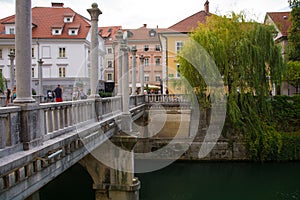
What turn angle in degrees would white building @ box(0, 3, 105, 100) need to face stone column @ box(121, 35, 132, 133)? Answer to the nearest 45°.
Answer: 0° — it already faces it

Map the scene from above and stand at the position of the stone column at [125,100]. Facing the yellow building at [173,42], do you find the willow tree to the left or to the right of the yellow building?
right

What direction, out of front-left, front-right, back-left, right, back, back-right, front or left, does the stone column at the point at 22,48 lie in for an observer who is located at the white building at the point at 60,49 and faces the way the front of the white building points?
front

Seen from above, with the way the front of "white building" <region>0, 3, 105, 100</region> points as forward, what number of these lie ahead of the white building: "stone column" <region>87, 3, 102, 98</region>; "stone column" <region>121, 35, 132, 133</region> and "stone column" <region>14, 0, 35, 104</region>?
3

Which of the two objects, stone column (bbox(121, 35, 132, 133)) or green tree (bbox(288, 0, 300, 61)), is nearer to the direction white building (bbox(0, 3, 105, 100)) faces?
the stone column

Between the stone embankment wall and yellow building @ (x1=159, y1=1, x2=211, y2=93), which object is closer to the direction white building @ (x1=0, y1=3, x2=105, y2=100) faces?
the stone embankment wall

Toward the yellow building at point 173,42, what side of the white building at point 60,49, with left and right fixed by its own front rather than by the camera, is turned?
left

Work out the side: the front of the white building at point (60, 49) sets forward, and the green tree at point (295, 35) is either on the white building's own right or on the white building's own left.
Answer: on the white building's own left

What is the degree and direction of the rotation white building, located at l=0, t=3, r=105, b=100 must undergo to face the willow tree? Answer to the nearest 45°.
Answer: approximately 45° to its left

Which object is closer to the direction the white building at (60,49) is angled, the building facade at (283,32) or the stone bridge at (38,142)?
the stone bridge

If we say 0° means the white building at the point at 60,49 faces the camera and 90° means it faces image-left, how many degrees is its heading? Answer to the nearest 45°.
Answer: approximately 0°

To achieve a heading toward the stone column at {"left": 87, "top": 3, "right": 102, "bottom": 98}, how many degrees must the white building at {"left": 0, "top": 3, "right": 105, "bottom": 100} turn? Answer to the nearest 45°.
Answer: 0° — it already faces it

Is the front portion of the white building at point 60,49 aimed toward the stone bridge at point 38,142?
yes
